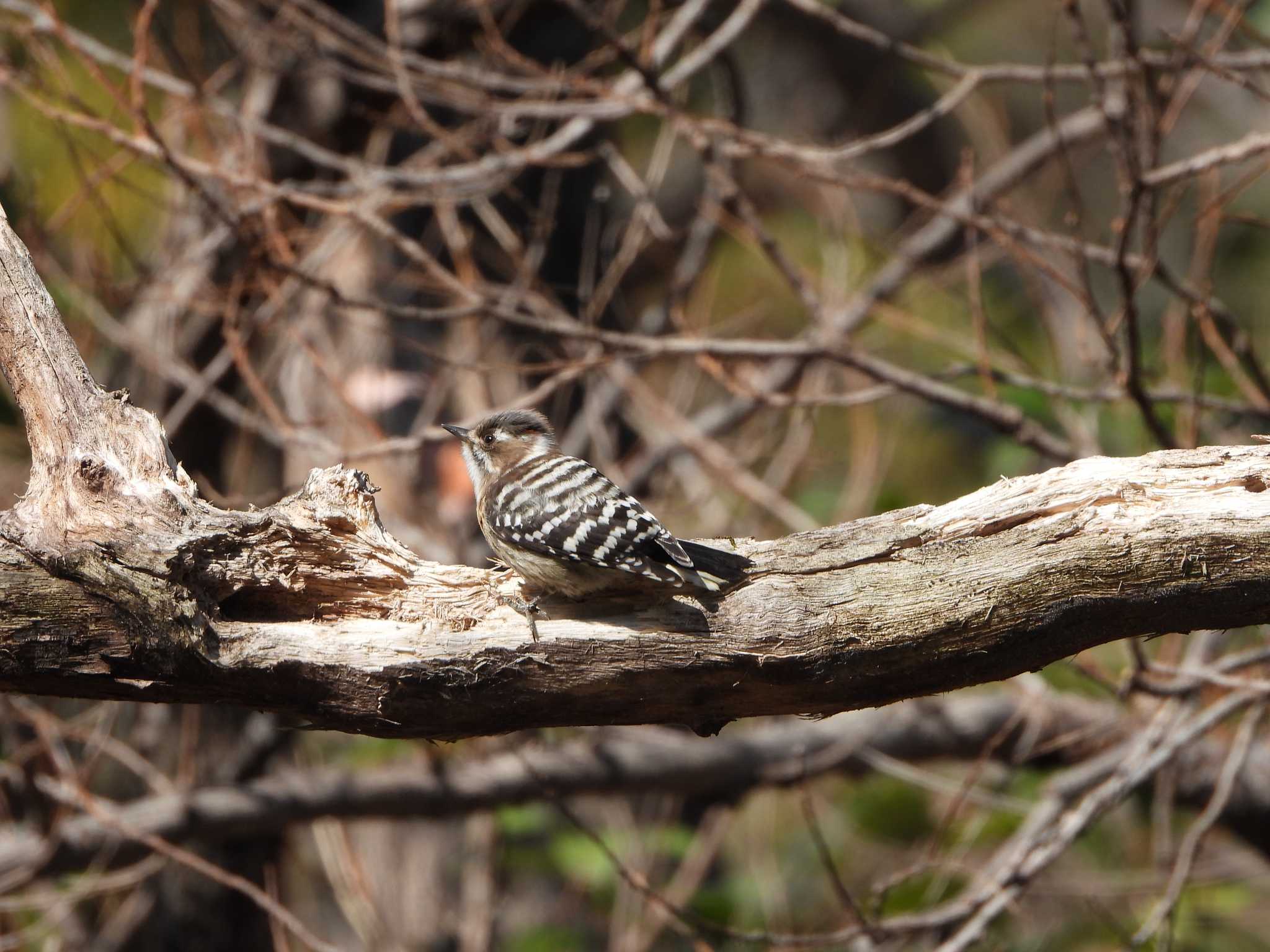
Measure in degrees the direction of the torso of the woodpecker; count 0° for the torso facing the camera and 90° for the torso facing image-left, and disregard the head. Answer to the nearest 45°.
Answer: approximately 90°
